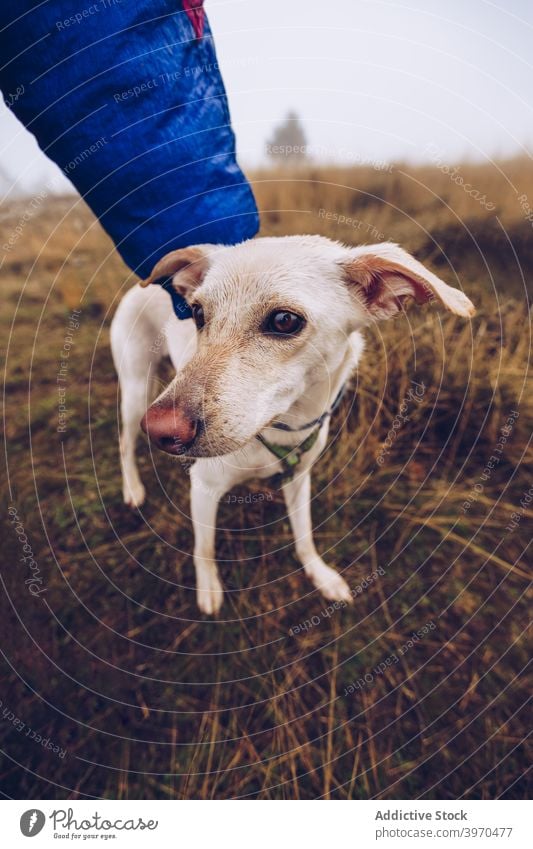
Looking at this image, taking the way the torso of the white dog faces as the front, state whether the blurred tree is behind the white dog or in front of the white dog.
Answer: behind

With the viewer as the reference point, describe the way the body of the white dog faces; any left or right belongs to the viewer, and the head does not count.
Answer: facing the viewer and to the right of the viewer
